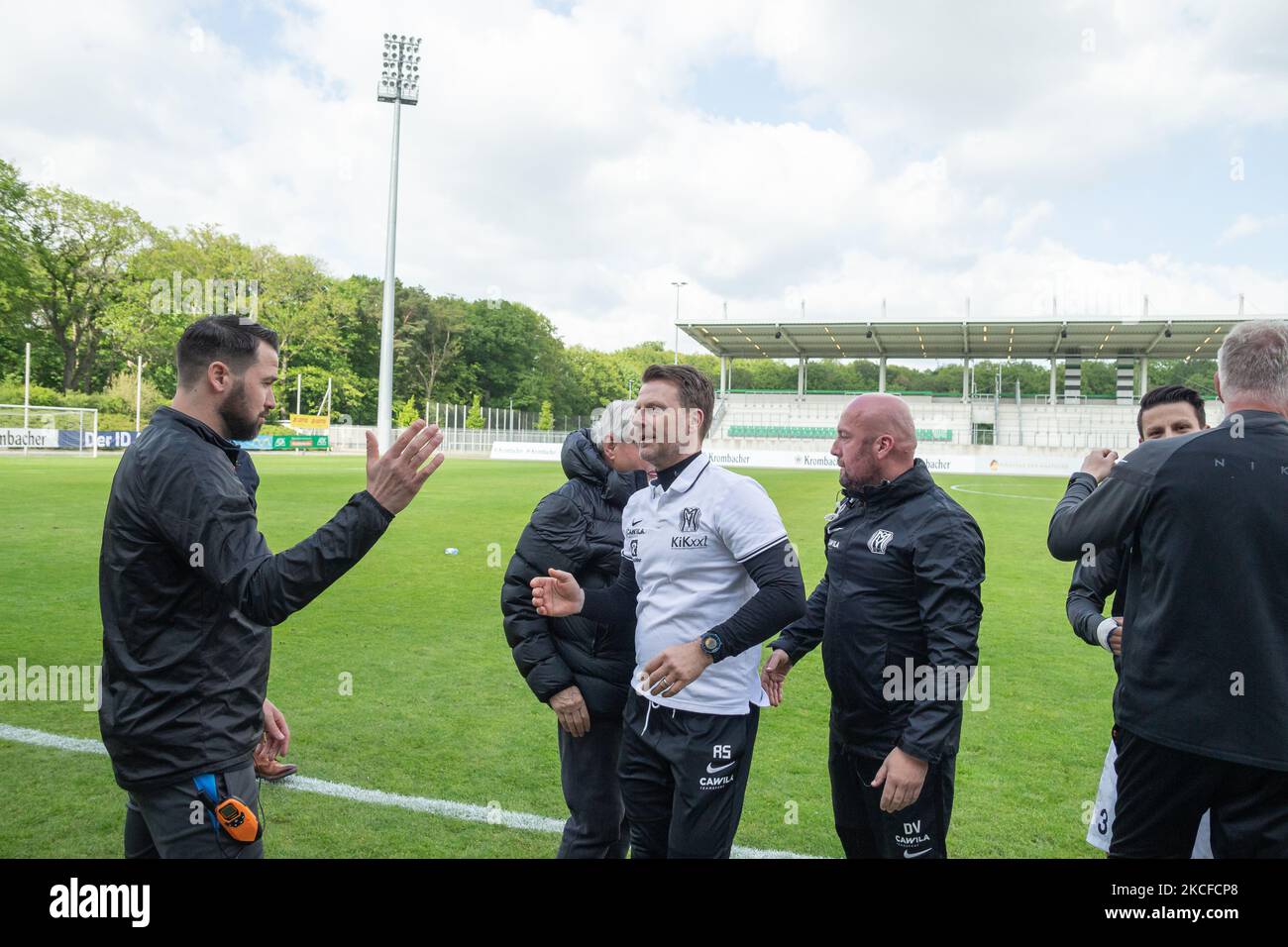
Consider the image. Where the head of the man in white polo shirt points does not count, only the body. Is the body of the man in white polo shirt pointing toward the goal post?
no

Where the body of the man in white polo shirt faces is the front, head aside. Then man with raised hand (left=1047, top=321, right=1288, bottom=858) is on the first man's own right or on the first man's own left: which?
on the first man's own left

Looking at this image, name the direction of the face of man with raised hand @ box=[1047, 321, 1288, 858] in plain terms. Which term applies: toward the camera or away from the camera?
away from the camera

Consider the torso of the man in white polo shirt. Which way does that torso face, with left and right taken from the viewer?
facing the viewer and to the left of the viewer

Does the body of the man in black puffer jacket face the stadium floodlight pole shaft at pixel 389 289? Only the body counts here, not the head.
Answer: no

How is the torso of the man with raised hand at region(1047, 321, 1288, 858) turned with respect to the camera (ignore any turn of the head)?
away from the camera

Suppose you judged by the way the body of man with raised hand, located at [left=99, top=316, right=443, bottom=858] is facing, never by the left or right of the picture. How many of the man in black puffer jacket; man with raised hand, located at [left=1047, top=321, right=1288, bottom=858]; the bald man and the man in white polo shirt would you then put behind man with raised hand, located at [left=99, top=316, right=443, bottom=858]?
0

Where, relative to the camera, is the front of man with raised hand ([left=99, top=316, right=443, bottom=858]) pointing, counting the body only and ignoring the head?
to the viewer's right

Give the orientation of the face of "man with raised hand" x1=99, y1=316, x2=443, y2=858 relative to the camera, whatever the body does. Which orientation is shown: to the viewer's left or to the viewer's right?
to the viewer's right

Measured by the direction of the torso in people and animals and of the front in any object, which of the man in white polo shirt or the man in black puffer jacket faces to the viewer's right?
the man in black puffer jacket

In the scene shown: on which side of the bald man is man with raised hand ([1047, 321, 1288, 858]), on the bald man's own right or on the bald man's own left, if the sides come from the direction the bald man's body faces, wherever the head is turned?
on the bald man's own left

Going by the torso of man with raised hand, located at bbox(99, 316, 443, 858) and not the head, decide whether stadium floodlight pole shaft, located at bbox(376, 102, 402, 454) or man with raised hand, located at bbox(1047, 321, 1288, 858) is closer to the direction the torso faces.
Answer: the man with raised hand

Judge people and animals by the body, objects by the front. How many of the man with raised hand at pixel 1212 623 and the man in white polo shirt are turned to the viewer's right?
0
